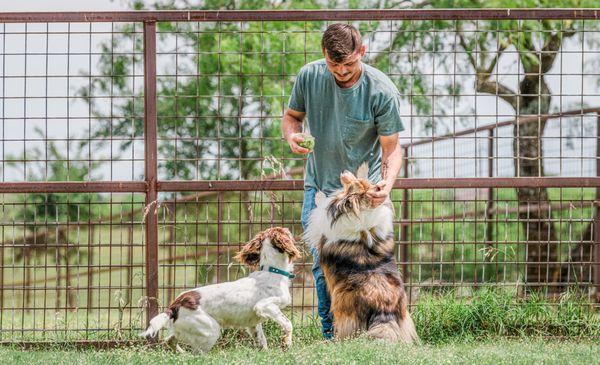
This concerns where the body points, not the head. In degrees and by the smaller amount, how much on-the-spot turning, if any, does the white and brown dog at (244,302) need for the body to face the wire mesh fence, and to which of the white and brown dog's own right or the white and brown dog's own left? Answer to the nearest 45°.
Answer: approximately 90° to the white and brown dog's own left

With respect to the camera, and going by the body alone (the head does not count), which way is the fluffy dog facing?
away from the camera

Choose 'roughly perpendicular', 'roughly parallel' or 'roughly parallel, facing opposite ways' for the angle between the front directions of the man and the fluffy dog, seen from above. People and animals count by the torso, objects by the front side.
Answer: roughly parallel, facing opposite ways

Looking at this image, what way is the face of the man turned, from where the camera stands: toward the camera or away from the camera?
toward the camera

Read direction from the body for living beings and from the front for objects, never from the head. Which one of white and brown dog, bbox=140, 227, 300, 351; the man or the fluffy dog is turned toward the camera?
the man

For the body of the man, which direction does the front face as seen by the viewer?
toward the camera

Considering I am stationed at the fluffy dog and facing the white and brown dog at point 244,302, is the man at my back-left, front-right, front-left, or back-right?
front-right

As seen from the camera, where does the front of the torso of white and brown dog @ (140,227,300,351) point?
to the viewer's right

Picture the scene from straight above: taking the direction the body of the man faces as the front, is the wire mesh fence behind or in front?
behind

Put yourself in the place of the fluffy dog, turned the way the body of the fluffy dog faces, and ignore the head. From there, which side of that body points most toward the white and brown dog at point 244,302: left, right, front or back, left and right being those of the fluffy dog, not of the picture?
left

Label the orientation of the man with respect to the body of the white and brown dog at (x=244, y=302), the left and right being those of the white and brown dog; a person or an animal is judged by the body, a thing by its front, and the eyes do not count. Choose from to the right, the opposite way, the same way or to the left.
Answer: to the right
